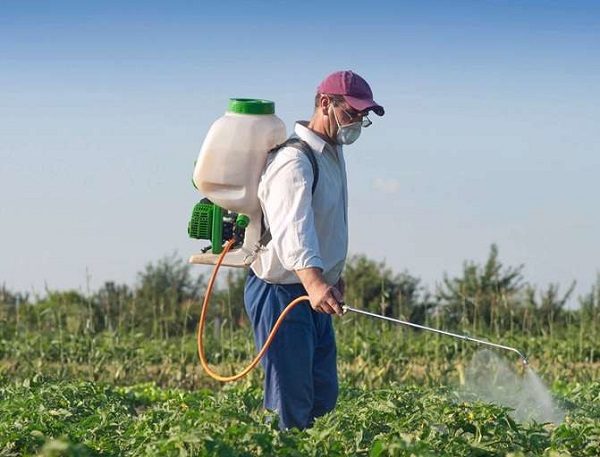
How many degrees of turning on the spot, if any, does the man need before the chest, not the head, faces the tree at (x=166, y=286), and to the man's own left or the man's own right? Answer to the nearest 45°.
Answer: approximately 90° to the man's own left

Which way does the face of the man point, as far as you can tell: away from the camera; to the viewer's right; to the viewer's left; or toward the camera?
to the viewer's right

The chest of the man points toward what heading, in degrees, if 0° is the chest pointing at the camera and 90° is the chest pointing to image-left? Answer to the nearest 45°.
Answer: approximately 270°

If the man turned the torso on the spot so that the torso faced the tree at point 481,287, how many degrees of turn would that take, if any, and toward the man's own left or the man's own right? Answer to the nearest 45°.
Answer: approximately 90° to the man's own left
